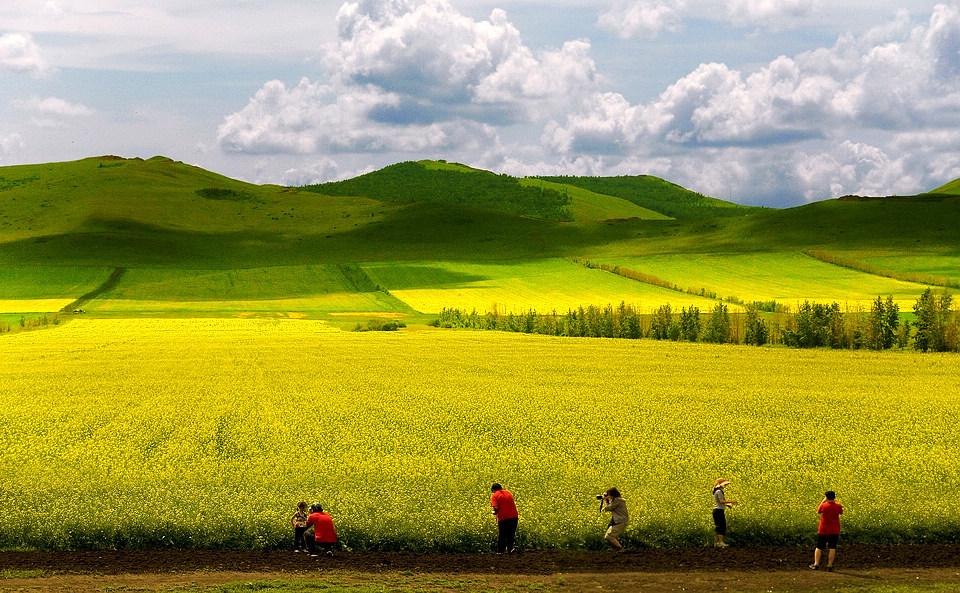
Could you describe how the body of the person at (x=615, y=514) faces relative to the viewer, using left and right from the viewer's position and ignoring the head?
facing to the left of the viewer

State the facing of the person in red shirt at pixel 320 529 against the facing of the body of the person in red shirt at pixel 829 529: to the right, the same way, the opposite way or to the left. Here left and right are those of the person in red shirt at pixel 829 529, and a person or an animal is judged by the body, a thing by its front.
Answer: to the left

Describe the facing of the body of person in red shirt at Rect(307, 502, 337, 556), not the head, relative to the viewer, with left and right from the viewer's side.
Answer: facing away from the viewer and to the left of the viewer

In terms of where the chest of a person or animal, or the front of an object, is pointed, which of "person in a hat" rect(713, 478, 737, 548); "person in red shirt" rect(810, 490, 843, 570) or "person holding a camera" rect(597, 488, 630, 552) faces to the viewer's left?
"person holding a camera" rect(597, 488, 630, 552)

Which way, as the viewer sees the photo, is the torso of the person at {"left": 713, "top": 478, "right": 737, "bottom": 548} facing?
to the viewer's right

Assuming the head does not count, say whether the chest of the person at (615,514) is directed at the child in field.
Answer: yes

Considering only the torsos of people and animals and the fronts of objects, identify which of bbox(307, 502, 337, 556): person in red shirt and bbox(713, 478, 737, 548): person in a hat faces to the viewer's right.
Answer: the person in a hat

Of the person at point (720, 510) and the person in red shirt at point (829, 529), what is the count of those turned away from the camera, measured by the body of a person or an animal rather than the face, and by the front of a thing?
1

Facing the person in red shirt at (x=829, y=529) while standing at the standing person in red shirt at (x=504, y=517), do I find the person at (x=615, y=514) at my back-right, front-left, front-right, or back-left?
front-left

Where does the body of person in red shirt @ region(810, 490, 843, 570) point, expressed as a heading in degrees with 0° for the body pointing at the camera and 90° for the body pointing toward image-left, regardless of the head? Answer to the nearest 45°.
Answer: approximately 180°

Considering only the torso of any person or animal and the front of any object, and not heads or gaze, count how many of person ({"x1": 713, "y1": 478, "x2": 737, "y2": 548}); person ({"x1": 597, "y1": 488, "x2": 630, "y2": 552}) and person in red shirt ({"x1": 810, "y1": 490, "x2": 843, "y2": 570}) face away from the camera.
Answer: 1

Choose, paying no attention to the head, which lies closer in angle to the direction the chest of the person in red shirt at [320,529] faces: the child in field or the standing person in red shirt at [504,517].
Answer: the child in field

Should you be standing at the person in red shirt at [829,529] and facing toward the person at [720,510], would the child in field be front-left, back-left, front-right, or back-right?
front-left

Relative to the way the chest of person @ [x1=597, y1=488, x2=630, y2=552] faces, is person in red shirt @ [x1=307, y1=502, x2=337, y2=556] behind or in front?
in front
